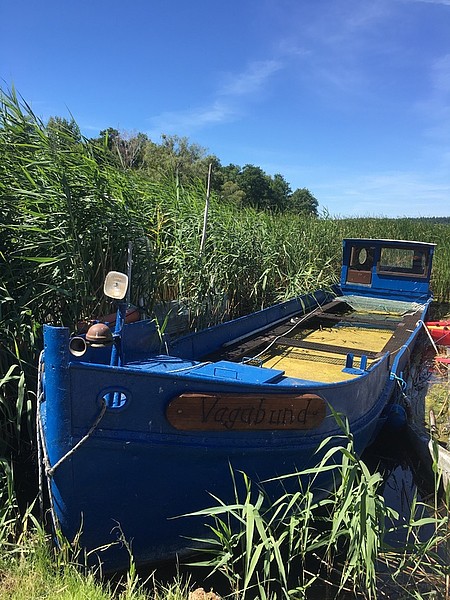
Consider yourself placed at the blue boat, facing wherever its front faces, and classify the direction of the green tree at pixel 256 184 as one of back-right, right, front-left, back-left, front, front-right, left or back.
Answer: back-right

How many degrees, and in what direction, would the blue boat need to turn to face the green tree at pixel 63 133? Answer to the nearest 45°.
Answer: approximately 90° to its right

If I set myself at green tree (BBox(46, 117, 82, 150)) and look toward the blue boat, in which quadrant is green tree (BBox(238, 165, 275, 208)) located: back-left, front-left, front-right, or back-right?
back-left

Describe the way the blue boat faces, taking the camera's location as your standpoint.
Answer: facing the viewer and to the left of the viewer
